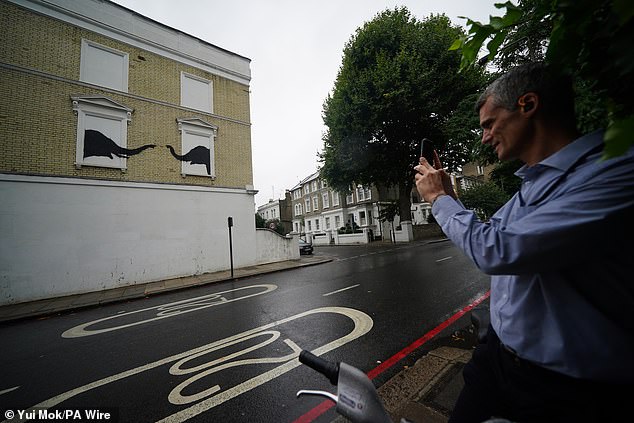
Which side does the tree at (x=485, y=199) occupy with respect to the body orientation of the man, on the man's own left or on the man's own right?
on the man's own right

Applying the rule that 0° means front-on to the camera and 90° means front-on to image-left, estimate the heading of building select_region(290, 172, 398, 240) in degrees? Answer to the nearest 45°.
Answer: approximately 45°

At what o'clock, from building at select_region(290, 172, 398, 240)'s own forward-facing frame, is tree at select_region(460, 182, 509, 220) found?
The tree is roughly at 8 o'clock from the building.

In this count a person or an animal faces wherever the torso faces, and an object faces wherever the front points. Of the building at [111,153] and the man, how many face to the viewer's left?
1

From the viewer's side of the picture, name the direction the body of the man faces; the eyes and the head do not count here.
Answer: to the viewer's left

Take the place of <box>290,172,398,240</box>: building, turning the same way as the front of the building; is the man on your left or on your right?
on your left

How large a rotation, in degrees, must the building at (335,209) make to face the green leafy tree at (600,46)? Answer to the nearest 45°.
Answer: approximately 45° to its left

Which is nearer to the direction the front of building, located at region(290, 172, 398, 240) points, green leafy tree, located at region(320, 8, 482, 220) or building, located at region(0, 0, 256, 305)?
the building

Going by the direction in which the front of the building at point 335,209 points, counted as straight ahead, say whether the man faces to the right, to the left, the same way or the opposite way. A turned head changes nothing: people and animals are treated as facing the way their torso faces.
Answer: to the right
